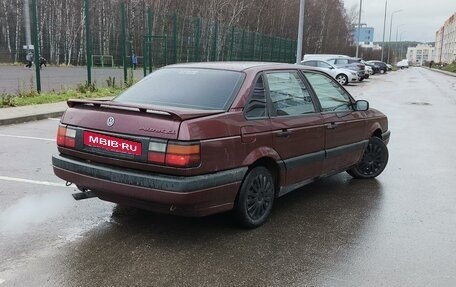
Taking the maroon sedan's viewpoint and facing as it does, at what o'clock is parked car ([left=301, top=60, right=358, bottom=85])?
The parked car is roughly at 11 o'clock from the maroon sedan.

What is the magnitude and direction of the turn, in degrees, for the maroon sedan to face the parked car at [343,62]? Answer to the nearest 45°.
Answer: approximately 45° to its left

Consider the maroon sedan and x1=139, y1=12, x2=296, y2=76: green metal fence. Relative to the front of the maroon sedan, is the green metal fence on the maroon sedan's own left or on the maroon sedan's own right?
on the maroon sedan's own left

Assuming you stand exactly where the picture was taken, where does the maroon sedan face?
facing away from the viewer and to the right of the viewer

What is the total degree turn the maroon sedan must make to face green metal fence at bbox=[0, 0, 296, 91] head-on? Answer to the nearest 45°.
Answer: approximately 45° to its left
